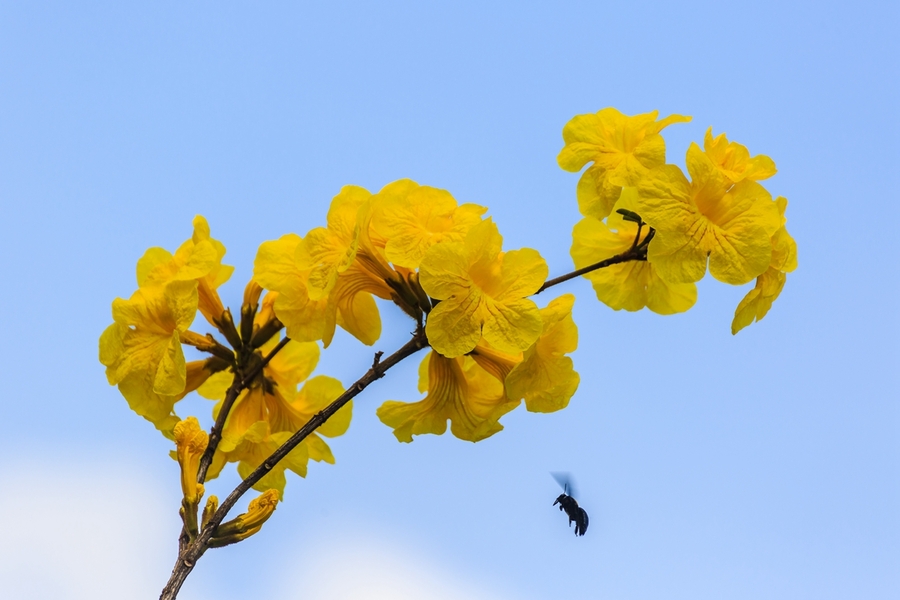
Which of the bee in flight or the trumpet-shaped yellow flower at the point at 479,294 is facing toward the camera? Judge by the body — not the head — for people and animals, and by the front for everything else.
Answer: the trumpet-shaped yellow flower

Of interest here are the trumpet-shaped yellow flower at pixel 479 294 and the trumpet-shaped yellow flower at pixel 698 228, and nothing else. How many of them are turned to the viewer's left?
0

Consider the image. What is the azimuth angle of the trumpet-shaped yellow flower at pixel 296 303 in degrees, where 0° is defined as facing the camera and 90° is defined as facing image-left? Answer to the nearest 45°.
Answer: approximately 45°

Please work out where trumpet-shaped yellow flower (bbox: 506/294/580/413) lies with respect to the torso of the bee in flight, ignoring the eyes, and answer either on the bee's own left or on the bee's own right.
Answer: on the bee's own left

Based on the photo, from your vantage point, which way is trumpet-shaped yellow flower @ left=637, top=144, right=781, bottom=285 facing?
toward the camera

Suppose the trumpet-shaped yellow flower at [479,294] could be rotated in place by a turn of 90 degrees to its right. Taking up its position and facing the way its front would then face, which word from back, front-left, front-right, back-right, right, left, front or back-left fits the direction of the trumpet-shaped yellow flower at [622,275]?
back-right
